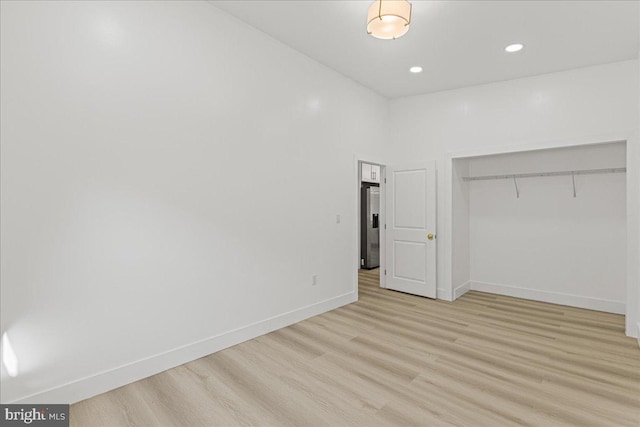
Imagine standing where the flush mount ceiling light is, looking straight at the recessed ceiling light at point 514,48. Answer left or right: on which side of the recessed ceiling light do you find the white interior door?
left

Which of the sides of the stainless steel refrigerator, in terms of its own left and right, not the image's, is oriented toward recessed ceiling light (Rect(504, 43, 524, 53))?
front

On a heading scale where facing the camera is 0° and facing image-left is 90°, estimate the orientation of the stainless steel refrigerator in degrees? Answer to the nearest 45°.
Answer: approximately 315°

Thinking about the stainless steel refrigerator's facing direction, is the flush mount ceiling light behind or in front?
in front

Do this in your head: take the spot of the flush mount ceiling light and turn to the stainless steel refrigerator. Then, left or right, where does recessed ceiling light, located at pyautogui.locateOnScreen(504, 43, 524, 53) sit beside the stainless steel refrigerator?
right
